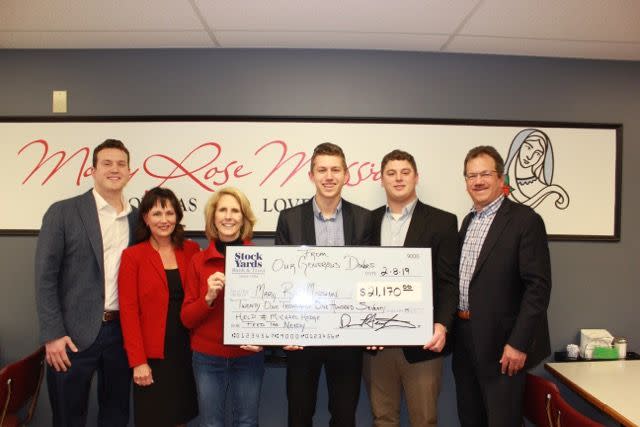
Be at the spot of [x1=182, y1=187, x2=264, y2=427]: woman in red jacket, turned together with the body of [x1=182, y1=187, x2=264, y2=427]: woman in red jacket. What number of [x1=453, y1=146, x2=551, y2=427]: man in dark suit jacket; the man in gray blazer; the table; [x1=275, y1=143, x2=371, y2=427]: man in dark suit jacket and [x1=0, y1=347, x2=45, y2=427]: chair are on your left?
3

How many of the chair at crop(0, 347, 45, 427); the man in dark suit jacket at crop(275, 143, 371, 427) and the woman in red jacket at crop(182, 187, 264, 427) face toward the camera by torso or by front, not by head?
2

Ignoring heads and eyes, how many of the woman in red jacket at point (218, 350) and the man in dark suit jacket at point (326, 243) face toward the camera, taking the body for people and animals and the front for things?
2
